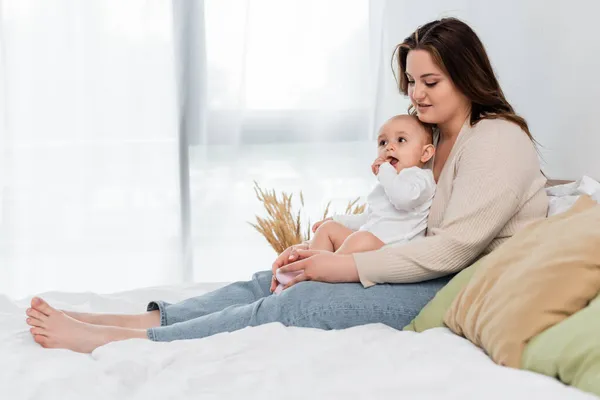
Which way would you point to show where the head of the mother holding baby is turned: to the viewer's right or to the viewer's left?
to the viewer's left

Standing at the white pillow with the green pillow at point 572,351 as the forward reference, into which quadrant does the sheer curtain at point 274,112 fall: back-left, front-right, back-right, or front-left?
back-right

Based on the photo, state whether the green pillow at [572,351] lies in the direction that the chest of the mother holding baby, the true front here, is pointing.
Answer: no

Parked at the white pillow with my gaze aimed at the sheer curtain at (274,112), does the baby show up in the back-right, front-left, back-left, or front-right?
front-left

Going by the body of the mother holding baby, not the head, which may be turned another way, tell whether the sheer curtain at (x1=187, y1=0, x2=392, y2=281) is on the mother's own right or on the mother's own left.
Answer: on the mother's own right

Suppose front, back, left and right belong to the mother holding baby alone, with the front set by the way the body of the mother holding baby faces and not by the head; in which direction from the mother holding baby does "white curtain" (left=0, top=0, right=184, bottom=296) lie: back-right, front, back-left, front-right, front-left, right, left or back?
front-right

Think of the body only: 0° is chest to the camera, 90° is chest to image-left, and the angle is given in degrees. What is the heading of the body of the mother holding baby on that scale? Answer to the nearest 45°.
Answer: approximately 90°

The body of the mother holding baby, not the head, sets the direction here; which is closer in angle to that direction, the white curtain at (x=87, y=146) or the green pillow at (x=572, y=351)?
the white curtain
